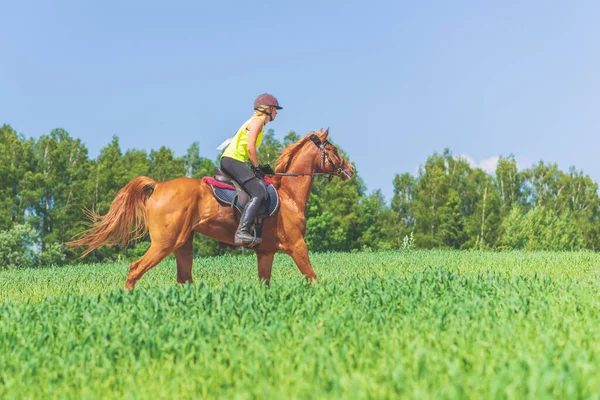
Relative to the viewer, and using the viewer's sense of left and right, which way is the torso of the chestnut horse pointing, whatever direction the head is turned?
facing to the right of the viewer

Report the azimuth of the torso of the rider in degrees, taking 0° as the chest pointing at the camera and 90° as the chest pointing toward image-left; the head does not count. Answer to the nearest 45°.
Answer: approximately 270°
